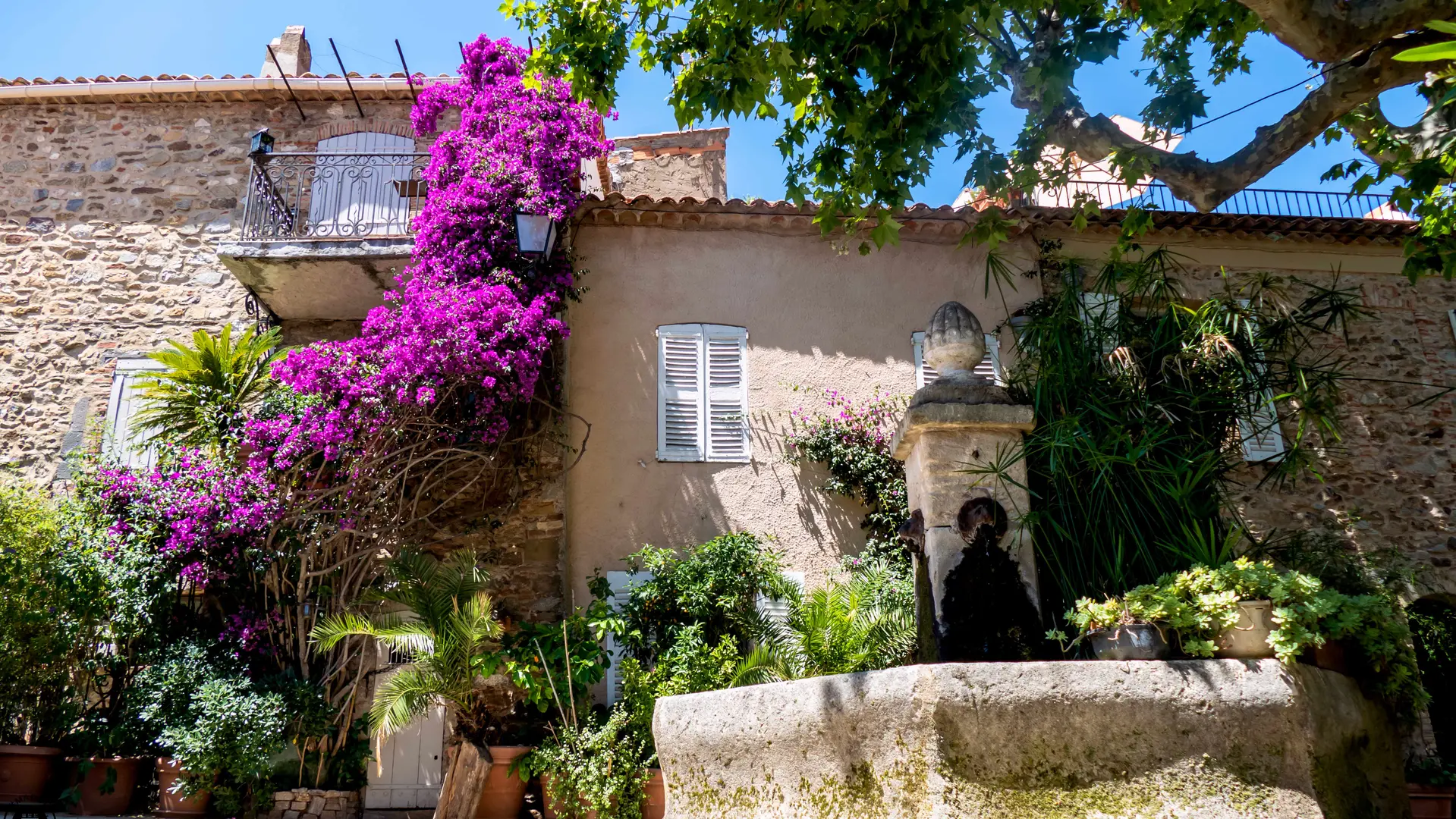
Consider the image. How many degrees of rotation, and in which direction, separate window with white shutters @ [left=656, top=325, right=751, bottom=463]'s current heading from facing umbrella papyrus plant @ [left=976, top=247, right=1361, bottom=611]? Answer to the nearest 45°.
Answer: approximately 45° to its left

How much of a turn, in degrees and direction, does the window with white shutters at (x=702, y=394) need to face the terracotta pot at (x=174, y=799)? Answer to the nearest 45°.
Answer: approximately 90° to its right

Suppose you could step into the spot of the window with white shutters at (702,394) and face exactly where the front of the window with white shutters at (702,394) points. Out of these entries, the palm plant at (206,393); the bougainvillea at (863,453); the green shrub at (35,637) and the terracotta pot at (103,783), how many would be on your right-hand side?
3

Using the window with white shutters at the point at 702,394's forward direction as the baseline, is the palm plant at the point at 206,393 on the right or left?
on its right

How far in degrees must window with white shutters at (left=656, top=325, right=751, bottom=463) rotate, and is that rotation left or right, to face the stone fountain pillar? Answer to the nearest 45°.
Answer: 0° — it already faces it

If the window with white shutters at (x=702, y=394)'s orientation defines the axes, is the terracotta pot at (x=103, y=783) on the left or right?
on its right

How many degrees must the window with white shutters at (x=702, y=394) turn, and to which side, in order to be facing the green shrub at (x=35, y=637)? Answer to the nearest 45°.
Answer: approximately 90° to its right

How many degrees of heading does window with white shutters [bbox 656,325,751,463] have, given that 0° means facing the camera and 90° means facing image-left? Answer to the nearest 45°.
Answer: approximately 0°

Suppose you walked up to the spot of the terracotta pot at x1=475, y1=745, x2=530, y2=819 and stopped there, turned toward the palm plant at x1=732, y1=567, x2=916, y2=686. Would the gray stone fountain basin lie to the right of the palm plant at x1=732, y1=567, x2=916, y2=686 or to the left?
right

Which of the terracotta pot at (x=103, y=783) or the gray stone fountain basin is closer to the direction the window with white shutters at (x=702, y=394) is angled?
the gray stone fountain basin

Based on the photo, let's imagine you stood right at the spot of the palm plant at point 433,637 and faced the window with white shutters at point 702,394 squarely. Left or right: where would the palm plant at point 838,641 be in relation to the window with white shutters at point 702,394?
right

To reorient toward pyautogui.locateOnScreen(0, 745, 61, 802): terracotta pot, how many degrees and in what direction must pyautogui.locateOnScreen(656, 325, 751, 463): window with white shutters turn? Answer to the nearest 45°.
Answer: approximately 90° to its right

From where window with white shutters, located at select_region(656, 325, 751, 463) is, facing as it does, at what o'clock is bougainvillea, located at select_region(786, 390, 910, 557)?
The bougainvillea is roughly at 9 o'clock from the window with white shutters.
